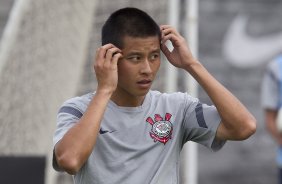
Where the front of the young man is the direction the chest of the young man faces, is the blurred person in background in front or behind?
behind

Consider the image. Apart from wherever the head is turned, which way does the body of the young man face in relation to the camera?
toward the camera
